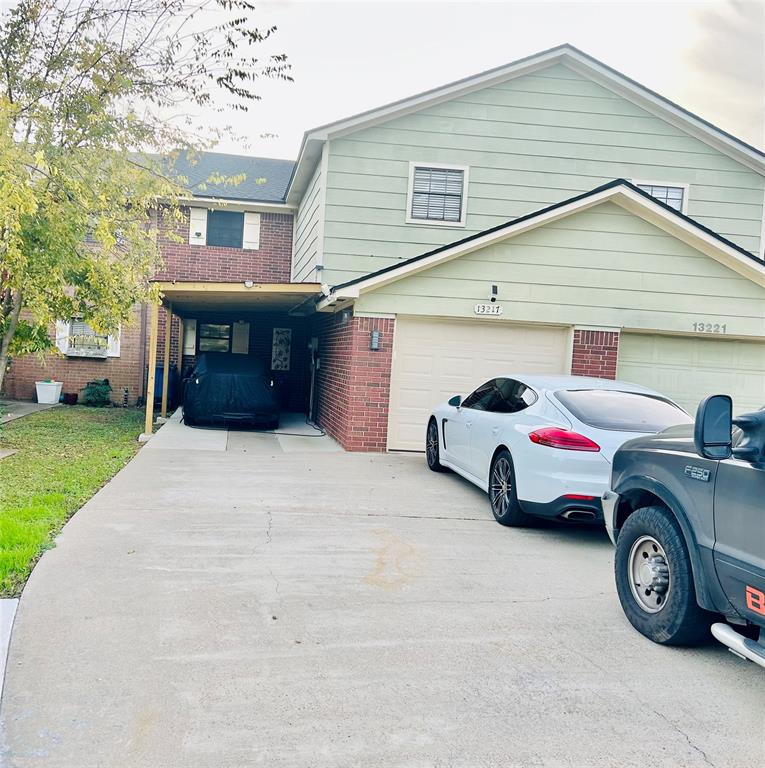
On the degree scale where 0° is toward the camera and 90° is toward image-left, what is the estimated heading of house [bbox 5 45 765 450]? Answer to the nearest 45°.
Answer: approximately 0°

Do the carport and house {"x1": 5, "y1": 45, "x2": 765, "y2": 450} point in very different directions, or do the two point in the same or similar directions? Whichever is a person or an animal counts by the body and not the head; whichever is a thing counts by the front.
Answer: same or similar directions

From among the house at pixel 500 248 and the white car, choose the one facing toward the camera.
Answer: the house

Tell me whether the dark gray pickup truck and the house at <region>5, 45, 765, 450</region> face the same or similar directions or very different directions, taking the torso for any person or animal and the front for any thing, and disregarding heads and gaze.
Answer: very different directions

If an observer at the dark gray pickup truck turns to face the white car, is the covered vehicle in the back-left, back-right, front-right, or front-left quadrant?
front-left

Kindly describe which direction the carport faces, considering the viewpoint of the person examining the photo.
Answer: facing the viewer

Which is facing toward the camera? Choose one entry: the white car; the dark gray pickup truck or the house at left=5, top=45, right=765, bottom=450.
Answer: the house

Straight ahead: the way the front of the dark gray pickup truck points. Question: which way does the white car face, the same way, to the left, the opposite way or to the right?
the same way

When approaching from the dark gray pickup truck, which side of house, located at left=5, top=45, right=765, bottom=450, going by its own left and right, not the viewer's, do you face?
front

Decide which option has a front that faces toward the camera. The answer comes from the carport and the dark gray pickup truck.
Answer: the carport

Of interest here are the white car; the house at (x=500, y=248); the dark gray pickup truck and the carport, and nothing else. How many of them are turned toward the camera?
2

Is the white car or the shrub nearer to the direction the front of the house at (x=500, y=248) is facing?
the white car

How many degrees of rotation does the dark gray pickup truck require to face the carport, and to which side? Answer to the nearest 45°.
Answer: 0° — it already faces it

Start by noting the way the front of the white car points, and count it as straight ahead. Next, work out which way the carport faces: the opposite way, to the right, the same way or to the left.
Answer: the opposite way

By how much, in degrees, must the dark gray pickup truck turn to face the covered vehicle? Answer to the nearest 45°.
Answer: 0° — it already faces it

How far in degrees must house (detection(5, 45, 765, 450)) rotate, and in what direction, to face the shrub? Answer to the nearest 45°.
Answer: approximately 135° to its right

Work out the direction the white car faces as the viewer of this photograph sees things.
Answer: facing away from the viewer and to the left of the viewer

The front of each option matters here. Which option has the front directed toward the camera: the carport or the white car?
the carport

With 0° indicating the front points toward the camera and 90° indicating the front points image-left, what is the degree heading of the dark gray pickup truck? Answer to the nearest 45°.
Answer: approximately 135°
